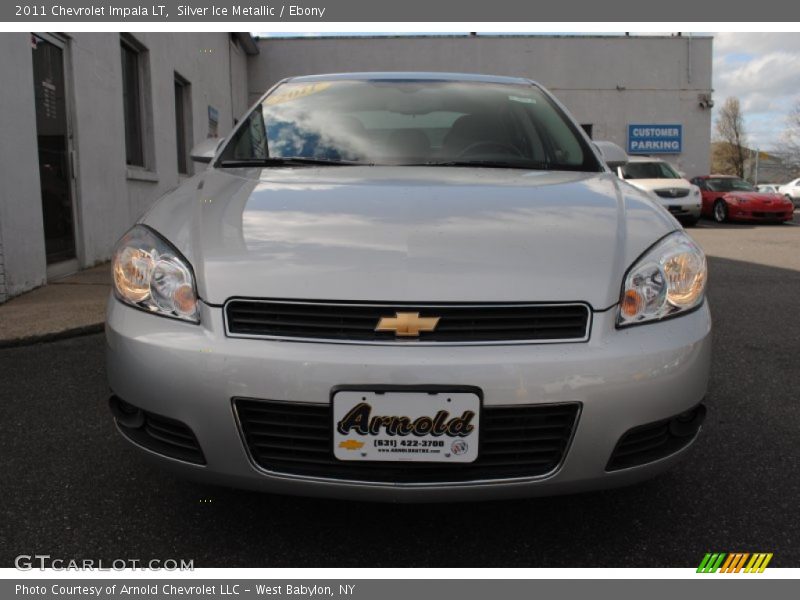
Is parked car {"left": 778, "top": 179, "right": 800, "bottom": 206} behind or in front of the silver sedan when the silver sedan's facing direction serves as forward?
behind

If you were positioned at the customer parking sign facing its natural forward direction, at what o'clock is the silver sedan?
The silver sedan is roughly at 12 o'clock from the customer parking sign.

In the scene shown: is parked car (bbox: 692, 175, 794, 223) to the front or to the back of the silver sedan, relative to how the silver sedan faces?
to the back

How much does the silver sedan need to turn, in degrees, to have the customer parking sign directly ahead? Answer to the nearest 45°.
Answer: approximately 180°

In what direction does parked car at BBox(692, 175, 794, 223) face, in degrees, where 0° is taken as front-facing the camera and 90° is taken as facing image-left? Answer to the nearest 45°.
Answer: approximately 315°

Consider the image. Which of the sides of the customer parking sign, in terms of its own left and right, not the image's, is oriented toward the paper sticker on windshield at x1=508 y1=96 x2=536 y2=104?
front

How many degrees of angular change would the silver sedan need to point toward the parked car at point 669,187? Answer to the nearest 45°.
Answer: approximately 180°

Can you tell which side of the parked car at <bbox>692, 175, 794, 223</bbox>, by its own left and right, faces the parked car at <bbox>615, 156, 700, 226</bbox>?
right

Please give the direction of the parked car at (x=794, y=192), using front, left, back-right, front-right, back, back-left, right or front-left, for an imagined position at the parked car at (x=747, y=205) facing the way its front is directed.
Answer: back-left

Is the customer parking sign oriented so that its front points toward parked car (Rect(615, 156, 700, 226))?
yes

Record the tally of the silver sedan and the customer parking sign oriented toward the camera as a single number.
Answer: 2

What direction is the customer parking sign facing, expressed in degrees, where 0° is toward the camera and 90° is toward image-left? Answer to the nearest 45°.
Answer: approximately 0°
